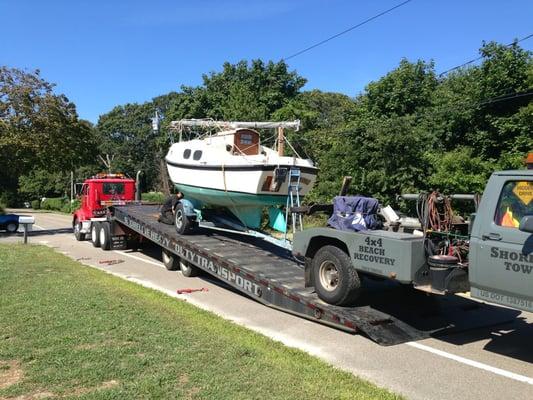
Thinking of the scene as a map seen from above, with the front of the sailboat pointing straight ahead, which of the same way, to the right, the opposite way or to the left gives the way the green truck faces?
the opposite way

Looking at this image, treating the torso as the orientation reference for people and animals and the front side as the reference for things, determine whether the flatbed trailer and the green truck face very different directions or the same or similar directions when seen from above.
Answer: very different directions

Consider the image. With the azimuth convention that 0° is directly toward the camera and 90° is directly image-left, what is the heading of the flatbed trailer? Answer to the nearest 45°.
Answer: approximately 135°

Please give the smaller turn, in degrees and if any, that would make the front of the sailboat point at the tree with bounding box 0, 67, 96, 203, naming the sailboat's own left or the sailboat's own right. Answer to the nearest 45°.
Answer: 0° — it already faces it

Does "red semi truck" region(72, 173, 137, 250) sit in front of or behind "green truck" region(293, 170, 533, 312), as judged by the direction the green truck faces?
behind

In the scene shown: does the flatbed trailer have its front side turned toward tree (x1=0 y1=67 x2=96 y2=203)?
yes

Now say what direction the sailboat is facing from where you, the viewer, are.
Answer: facing away from the viewer and to the left of the viewer

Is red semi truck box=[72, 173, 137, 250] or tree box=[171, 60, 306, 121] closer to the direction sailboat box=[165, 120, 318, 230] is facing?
the red semi truck

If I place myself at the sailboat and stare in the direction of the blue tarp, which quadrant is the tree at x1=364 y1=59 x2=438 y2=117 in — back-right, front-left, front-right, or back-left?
back-left

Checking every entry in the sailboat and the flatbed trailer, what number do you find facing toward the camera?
0

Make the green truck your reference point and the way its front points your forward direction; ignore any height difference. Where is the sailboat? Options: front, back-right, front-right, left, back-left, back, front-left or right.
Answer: back

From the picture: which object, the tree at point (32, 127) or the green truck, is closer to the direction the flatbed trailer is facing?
the tree
